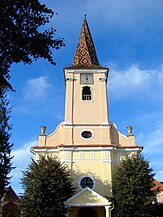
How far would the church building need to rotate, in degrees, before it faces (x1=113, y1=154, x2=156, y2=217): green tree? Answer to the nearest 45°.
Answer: approximately 45° to its left

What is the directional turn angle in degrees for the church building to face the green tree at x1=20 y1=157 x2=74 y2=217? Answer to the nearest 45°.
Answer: approximately 45° to its right

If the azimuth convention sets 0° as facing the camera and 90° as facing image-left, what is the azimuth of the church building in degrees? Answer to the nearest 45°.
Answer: approximately 0°

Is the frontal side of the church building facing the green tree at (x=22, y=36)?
yes
